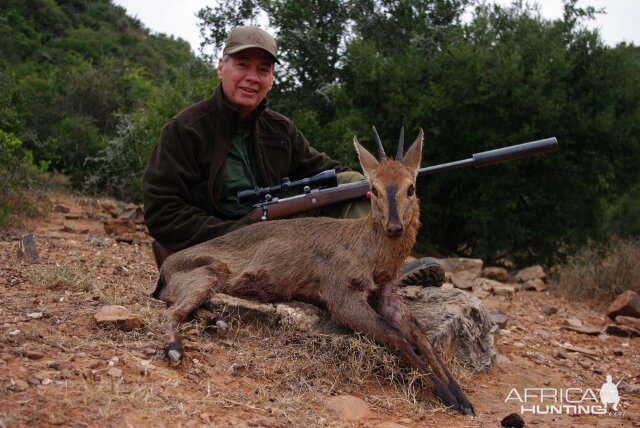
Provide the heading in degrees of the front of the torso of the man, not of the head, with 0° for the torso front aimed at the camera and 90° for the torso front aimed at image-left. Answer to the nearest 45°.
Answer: approximately 315°

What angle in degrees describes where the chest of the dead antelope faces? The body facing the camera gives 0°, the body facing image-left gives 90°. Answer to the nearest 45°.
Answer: approximately 315°

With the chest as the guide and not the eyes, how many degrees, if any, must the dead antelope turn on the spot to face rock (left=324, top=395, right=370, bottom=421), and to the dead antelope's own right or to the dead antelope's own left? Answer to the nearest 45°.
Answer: approximately 45° to the dead antelope's own right

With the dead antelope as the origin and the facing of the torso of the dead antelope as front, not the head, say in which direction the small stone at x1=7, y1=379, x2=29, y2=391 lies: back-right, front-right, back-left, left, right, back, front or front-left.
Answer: right

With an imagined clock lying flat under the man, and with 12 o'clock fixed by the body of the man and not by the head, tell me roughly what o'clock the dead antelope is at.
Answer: The dead antelope is roughly at 12 o'clock from the man.

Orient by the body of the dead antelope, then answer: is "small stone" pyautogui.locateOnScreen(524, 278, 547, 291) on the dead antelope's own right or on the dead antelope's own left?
on the dead antelope's own left

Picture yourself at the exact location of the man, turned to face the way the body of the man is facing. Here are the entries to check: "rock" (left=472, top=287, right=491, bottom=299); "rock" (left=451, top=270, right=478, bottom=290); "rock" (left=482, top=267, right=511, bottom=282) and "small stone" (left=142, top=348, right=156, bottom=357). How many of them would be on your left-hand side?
3

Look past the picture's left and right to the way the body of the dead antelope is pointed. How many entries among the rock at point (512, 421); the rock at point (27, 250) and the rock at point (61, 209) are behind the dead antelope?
2

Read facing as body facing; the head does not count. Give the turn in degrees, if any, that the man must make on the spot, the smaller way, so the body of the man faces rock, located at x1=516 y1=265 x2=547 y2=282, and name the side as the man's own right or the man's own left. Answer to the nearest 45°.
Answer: approximately 90° to the man's own left

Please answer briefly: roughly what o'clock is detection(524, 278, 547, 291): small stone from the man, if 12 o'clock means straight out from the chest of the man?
The small stone is roughly at 9 o'clock from the man.
